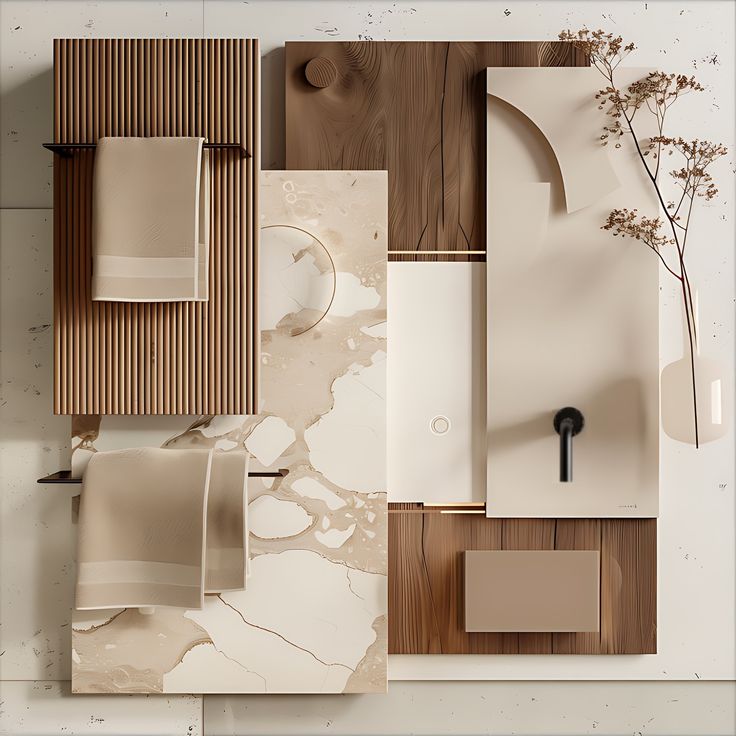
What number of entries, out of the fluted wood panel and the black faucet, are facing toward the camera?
2

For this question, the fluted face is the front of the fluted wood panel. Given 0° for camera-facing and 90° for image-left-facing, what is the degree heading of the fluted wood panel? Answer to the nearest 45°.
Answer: approximately 0°
